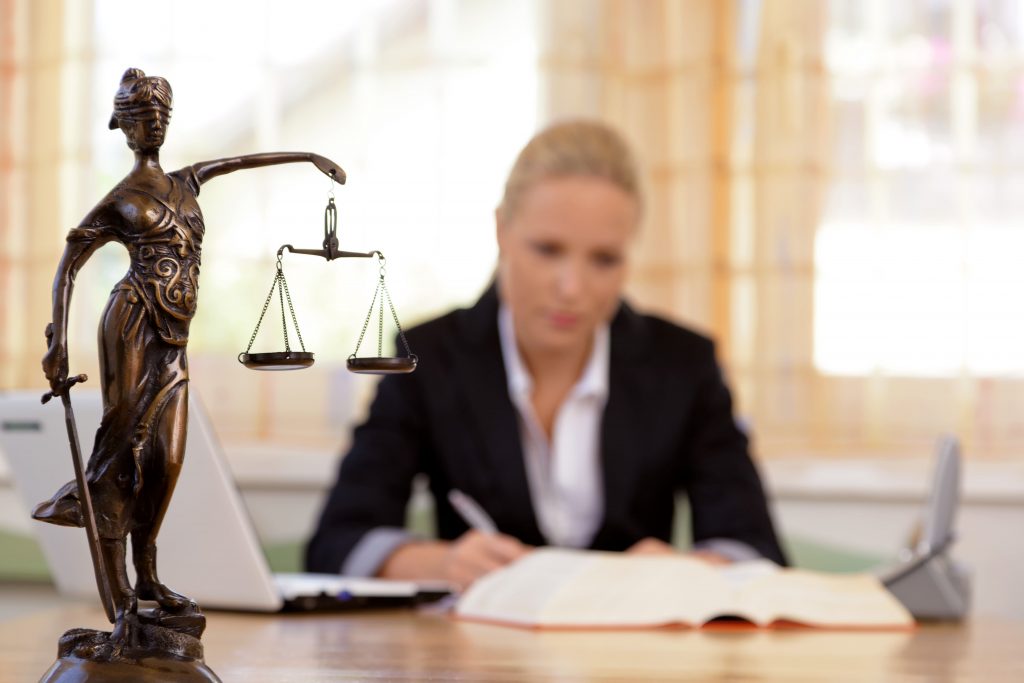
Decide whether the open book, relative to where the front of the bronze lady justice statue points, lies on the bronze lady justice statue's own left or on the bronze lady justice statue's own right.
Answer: on the bronze lady justice statue's own left

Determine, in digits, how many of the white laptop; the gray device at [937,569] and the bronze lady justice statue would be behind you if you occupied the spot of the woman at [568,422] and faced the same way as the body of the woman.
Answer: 0

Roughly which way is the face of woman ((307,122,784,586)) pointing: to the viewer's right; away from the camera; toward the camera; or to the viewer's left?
toward the camera

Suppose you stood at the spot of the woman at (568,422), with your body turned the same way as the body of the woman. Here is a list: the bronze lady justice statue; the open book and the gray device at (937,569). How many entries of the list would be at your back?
0

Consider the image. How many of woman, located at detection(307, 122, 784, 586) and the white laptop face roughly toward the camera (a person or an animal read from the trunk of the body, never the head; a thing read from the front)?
1

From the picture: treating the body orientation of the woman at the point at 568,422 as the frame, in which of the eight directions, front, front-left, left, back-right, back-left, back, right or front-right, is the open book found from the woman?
front

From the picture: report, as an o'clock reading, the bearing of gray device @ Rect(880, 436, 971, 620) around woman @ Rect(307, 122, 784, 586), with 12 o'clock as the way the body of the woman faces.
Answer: The gray device is roughly at 11 o'clock from the woman.

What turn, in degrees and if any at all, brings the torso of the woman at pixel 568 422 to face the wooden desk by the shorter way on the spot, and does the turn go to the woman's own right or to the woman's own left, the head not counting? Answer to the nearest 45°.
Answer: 0° — they already face it

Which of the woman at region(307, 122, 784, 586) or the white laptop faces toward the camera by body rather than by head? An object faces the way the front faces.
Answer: the woman

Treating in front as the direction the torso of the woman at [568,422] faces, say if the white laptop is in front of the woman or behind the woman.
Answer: in front

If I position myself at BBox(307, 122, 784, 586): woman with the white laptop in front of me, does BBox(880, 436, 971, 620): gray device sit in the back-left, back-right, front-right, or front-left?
front-left

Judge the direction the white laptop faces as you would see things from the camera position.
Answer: facing away from the viewer and to the right of the viewer

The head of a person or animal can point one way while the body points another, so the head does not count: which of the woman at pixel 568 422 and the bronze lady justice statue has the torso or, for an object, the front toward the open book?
the woman

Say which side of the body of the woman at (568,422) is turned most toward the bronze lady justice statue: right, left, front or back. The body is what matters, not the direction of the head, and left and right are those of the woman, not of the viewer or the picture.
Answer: front

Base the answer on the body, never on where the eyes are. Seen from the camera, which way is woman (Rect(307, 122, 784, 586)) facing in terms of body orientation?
toward the camera
